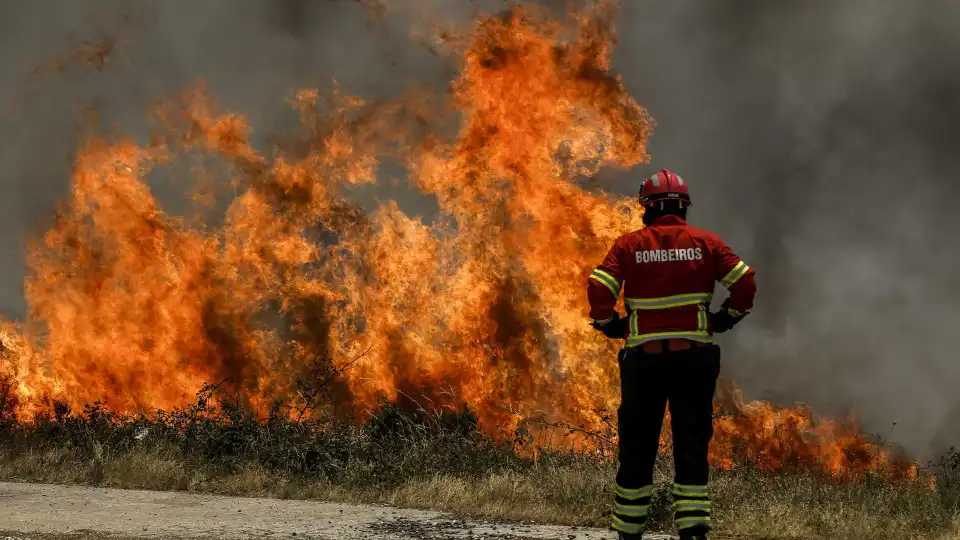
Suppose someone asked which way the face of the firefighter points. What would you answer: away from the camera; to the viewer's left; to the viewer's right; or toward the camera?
away from the camera

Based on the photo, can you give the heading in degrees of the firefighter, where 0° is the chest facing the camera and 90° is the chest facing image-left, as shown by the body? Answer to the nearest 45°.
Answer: approximately 180°
